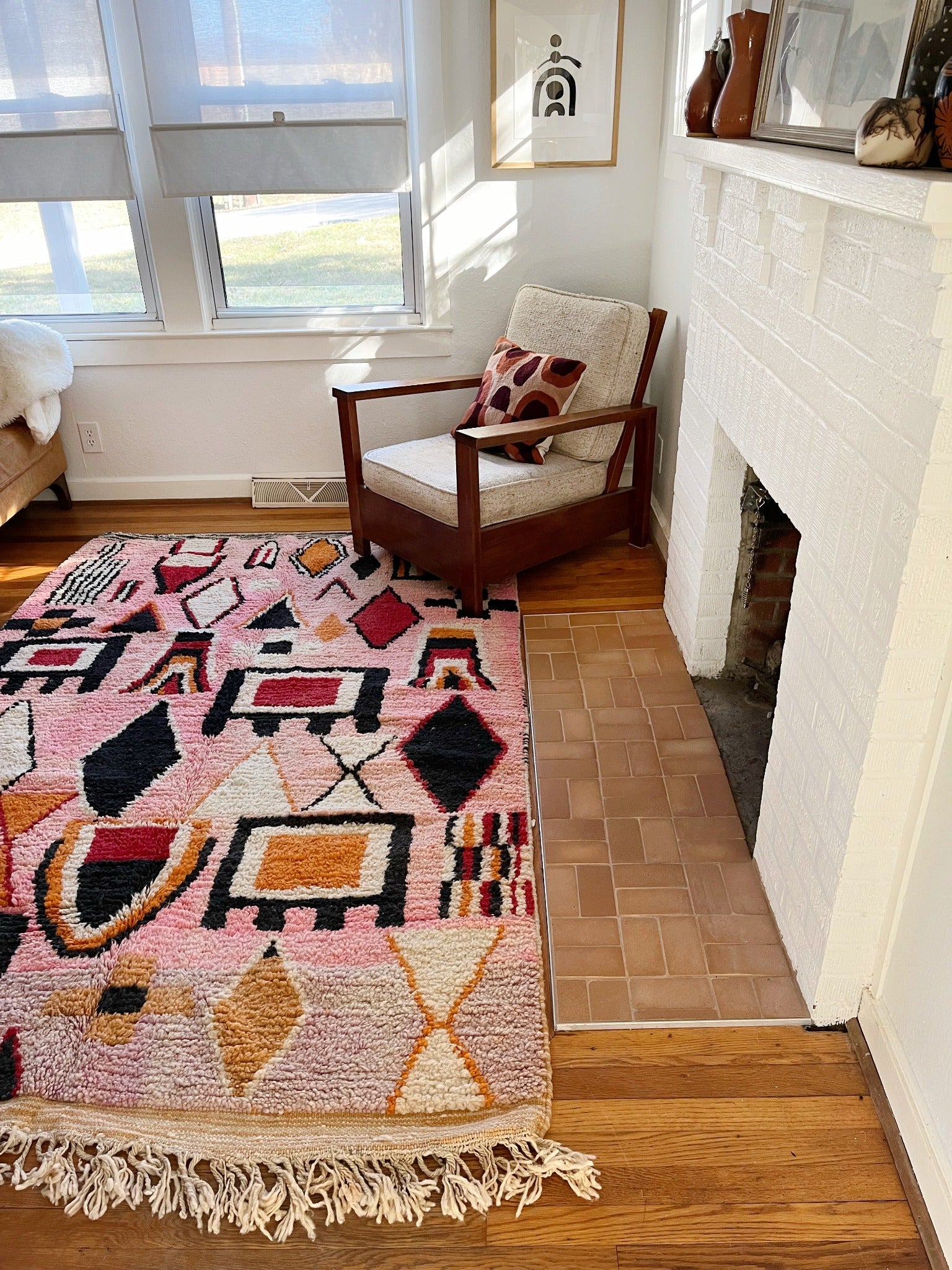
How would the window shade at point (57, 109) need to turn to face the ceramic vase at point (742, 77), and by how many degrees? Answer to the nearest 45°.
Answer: approximately 45° to its left

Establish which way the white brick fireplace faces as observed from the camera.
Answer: facing the viewer and to the left of the viewer

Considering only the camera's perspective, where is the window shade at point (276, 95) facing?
facing the viewer

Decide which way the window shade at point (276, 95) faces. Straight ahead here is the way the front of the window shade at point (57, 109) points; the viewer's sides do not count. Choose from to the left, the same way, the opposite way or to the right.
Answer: the same way

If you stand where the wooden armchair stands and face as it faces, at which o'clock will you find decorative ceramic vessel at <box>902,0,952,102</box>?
The decorative ceramic vessel is roughly at 10 o'clock from the wooden armchair.

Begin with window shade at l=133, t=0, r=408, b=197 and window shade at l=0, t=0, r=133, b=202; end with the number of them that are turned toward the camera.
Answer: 2

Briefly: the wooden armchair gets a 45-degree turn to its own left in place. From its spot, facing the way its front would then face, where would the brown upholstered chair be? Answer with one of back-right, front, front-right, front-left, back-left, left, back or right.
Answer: right

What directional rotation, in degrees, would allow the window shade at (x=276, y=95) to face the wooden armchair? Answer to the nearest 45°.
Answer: approximately 45° to its left

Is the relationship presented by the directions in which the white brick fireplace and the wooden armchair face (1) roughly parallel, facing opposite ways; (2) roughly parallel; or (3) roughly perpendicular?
roughly parallel

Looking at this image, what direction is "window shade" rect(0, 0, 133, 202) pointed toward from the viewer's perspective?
toward the camera

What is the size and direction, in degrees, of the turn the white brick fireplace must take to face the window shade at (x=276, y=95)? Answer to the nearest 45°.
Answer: approximately 90° to its right

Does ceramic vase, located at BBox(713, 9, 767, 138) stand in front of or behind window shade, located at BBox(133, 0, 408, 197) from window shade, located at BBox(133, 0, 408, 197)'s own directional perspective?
in front

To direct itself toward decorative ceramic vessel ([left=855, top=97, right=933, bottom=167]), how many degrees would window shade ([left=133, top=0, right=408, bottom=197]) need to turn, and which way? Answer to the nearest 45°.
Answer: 0° — it already faces it

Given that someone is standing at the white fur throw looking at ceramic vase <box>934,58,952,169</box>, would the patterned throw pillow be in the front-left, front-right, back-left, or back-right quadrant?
front-left

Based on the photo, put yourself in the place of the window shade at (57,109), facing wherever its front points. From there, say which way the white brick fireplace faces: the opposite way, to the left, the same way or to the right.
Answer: to the right

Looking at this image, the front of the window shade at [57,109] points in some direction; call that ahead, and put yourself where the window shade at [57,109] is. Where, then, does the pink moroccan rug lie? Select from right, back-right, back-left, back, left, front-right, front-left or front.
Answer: front
